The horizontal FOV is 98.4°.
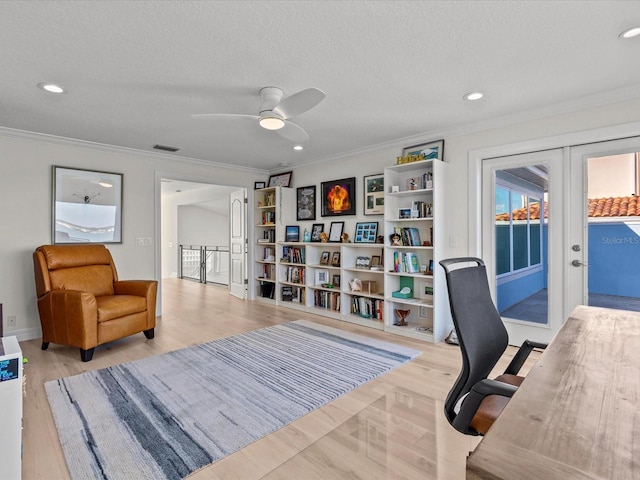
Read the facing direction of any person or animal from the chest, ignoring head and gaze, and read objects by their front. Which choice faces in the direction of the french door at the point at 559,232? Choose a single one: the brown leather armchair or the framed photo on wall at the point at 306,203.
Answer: the brown leather armchair

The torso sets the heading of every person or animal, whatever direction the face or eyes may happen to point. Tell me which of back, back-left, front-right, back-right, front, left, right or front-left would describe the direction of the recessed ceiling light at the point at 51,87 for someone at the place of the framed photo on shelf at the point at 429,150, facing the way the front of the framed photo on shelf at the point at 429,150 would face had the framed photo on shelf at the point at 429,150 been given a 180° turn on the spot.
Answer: back

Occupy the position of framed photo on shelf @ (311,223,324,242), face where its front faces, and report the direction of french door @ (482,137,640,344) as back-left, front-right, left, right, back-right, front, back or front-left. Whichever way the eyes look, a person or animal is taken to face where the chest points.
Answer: left

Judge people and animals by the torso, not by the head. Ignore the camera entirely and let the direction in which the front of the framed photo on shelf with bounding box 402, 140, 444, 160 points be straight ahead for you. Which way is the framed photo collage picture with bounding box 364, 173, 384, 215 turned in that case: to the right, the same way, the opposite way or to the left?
the same way

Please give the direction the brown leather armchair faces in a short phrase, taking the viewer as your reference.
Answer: facing the viewer and to the right of the viewer

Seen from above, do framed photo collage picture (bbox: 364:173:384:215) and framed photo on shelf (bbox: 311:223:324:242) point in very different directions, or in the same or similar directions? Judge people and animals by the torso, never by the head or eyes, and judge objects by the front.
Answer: same or similar directions

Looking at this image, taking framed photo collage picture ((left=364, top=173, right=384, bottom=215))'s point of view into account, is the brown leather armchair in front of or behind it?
in front

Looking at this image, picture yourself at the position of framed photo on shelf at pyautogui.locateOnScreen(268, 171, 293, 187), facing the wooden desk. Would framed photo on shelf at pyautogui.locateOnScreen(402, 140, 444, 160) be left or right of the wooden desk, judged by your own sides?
left

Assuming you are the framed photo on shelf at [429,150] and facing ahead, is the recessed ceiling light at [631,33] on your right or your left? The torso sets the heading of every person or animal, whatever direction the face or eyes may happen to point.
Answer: on your left

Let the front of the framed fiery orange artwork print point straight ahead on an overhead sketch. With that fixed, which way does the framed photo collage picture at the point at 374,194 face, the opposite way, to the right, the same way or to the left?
the same way

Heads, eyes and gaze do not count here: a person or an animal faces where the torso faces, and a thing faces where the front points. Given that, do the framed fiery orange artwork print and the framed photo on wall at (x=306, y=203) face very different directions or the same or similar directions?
same or similar directions

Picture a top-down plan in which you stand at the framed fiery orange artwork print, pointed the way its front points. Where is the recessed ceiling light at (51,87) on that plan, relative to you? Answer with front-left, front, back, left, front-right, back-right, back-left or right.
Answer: front

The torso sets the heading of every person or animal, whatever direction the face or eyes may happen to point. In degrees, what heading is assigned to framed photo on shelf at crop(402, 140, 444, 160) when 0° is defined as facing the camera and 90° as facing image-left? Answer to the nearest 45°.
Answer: approximately 45°

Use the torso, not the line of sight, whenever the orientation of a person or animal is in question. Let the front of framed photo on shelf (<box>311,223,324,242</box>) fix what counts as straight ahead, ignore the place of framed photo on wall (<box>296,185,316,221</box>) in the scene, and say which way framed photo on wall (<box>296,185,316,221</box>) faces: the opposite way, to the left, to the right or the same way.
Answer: the same way

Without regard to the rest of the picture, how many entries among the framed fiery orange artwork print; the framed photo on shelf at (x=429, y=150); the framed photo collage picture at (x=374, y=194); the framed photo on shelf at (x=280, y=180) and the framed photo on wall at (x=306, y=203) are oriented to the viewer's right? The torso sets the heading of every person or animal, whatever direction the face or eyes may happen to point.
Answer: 0

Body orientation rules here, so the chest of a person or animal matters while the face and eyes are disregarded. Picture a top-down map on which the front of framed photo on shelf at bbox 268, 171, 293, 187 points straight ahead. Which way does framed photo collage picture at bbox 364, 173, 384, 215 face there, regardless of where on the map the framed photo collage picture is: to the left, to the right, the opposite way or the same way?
the same way

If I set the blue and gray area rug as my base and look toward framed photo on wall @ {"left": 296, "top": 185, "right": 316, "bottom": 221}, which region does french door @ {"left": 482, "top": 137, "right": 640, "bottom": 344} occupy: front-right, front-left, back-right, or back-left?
front-right

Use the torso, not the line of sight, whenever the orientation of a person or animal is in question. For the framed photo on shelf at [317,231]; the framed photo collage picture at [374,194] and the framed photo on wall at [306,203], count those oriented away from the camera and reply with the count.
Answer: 0

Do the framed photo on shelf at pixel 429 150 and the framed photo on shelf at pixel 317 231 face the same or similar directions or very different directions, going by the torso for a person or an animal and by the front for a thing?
same or similar directions
